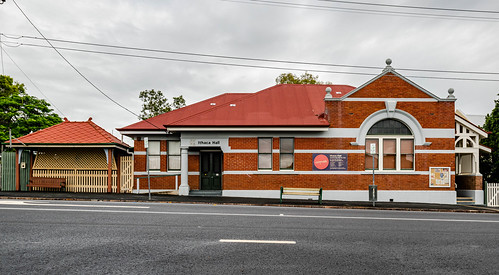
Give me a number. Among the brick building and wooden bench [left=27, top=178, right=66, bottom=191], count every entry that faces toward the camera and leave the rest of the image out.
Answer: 2

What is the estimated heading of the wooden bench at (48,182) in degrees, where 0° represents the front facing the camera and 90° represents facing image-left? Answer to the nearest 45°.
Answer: approximately 0°

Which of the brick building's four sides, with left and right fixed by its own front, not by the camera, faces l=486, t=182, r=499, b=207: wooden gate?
left

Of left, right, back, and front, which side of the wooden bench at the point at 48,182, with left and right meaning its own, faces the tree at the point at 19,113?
back

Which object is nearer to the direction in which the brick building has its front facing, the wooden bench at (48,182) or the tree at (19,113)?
the wooden bench

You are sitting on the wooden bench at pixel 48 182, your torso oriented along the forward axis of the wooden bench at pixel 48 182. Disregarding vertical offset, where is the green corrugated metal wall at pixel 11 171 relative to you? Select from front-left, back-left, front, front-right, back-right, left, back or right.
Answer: back-right

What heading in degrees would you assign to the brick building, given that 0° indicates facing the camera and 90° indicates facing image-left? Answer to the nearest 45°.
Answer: approximately 0°
